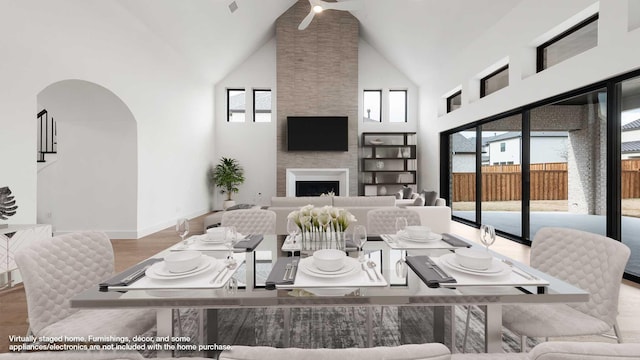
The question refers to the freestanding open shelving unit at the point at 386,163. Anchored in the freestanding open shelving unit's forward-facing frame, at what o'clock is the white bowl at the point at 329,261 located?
The white bowl is roughly at 12 o'clock from the freestanding open shelving unit.

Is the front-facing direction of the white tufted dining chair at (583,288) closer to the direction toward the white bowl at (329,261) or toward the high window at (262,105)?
the white bowl

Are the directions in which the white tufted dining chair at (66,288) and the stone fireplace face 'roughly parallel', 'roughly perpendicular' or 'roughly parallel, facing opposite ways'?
roughly perpendicular

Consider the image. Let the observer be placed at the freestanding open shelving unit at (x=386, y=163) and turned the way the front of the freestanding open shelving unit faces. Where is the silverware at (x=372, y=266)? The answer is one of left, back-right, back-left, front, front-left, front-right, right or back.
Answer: front

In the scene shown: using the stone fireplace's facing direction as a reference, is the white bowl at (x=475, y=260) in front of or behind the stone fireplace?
in front

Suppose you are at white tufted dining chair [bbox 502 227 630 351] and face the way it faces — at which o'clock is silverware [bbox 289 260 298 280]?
The silverware is roughly at 12 o'clock from the white tufted dining chair.

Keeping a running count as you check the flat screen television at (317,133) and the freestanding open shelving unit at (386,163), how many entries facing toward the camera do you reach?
2

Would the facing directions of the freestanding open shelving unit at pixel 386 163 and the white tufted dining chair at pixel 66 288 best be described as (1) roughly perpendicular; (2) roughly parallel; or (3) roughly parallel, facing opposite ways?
roughly perpendicular

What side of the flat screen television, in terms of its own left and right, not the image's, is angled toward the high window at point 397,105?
left

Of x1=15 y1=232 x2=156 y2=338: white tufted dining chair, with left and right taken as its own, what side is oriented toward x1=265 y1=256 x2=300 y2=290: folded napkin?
front

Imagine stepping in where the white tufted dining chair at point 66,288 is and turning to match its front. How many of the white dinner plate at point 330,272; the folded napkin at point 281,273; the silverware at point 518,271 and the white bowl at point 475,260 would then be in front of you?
4

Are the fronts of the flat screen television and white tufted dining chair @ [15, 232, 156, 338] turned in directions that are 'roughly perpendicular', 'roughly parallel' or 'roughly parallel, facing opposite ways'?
roughly perpendicular

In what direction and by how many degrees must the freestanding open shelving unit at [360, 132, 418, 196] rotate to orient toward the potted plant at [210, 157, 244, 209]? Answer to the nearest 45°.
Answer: approximately 90° to its right

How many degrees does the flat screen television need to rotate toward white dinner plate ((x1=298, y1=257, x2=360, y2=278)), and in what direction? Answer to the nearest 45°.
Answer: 0° — it already faces it

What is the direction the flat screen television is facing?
toward the camera

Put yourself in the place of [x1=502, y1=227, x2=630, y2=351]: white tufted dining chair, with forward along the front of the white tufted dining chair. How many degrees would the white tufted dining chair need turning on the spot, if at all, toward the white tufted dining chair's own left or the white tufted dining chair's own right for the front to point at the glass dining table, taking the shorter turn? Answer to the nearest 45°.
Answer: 0° — it already faces it

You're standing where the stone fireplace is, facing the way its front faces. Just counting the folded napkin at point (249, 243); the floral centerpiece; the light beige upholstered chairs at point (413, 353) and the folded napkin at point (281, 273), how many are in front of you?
4

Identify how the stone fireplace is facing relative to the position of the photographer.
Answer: facing the viewer
